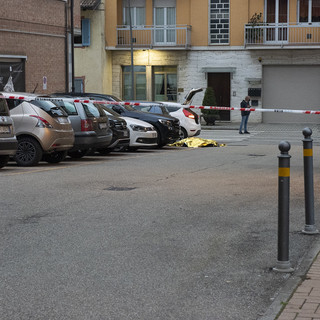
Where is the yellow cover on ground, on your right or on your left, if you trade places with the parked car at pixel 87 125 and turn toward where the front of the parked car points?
on your right

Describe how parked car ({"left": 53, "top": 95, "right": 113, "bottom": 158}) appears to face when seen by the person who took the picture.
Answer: facing away from the viewer and to the left of the viewer

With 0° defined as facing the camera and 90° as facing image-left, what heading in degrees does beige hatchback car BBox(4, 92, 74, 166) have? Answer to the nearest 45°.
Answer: approximately 135°

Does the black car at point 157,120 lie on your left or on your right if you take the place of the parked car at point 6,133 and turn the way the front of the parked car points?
on your right
